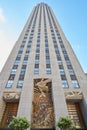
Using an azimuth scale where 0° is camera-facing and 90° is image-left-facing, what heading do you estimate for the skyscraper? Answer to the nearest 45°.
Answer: approximately 0°
